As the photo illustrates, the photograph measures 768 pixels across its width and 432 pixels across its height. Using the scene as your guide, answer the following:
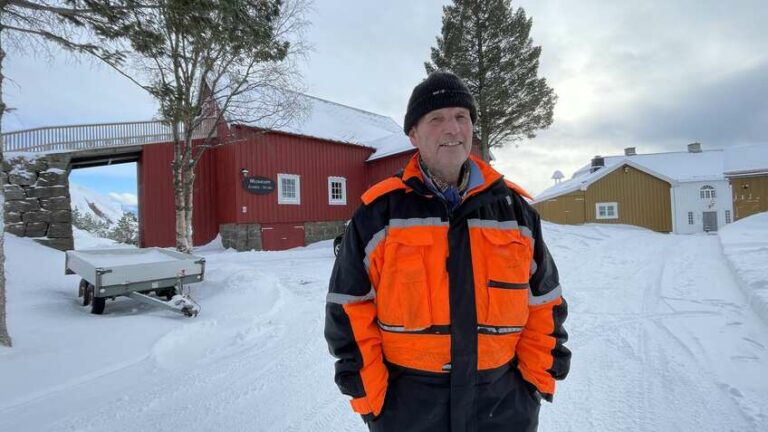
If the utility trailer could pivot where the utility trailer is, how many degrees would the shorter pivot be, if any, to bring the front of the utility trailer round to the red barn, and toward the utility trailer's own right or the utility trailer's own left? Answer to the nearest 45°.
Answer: approximately 90° to the utility trailer's own left

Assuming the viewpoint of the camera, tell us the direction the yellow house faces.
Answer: facing the viewer

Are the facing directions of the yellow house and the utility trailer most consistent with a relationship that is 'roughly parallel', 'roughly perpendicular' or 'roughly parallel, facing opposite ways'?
roughly perpendicular

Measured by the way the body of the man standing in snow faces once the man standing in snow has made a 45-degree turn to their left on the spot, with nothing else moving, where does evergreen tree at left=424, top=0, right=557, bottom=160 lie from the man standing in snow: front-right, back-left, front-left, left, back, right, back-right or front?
back-left

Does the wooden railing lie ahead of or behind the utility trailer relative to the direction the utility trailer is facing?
behind

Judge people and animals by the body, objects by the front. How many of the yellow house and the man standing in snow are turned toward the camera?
2

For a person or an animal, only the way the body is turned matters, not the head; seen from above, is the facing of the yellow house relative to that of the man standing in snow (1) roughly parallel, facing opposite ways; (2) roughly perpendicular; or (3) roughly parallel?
roughly parallel

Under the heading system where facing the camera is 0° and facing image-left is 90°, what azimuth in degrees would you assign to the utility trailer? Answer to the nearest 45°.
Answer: approximately 315°

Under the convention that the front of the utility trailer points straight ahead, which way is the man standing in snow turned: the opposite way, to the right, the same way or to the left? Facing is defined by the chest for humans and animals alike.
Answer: to the right

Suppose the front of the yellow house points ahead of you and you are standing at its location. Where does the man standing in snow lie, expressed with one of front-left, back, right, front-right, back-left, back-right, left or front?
front

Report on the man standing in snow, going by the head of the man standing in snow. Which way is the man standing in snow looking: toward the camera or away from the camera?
toward the camera

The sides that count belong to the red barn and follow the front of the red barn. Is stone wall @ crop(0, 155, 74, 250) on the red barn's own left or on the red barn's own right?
on the red barn's own right

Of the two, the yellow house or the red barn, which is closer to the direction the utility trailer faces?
the yellow house

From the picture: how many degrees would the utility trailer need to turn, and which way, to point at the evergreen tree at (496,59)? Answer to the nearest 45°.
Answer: approximately 45° to its left
